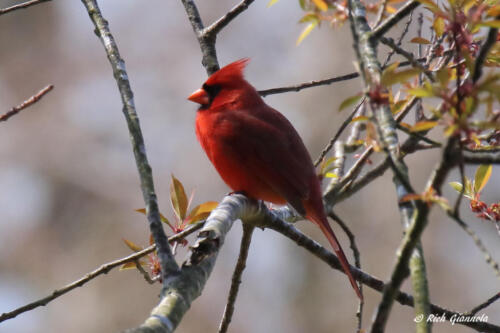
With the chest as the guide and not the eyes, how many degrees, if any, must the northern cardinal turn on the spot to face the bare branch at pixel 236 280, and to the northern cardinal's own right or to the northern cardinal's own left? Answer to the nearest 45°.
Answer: approximately 90° to the northern cardinal's own left

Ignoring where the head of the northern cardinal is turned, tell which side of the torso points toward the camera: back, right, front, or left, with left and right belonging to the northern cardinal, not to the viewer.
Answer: left

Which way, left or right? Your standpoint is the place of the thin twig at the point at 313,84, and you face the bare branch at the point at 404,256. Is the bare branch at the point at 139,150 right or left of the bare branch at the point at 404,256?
right
